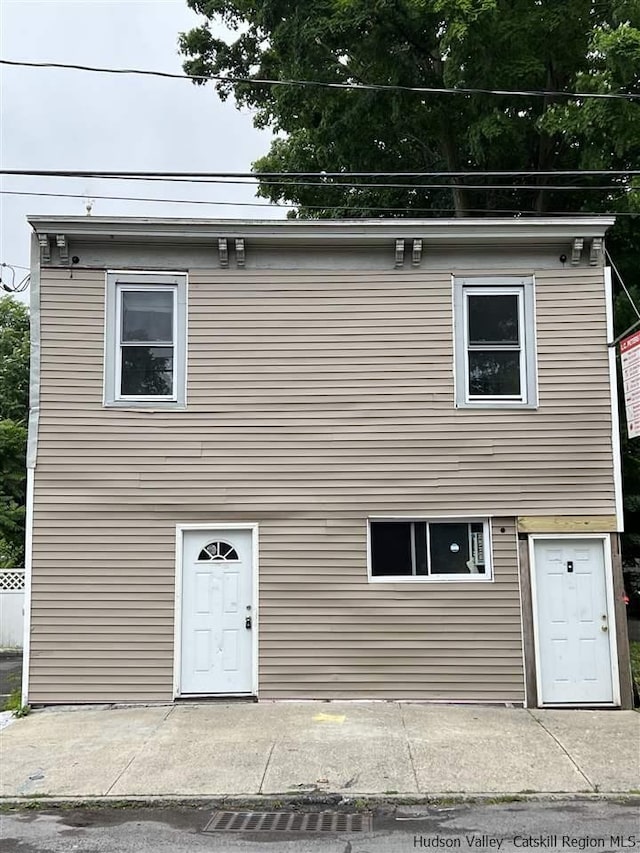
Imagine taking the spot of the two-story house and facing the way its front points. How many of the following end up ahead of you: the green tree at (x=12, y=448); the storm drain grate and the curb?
2

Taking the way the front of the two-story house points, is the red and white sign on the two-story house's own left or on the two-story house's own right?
on the two-story house's own left

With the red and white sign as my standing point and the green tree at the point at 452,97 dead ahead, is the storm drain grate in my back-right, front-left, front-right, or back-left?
back-left

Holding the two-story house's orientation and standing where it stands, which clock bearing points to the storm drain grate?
The storm drain grate is roughly at 12 o'clock from the two-story house.

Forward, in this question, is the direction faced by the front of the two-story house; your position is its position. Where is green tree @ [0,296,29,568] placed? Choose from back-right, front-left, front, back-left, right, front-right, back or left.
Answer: back-right

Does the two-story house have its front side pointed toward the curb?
yes

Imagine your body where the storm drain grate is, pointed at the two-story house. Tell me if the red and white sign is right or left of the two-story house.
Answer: right

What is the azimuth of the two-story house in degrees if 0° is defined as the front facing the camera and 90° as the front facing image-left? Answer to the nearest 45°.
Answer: approximately 0°

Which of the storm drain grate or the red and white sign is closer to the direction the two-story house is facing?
the storm drain grate
